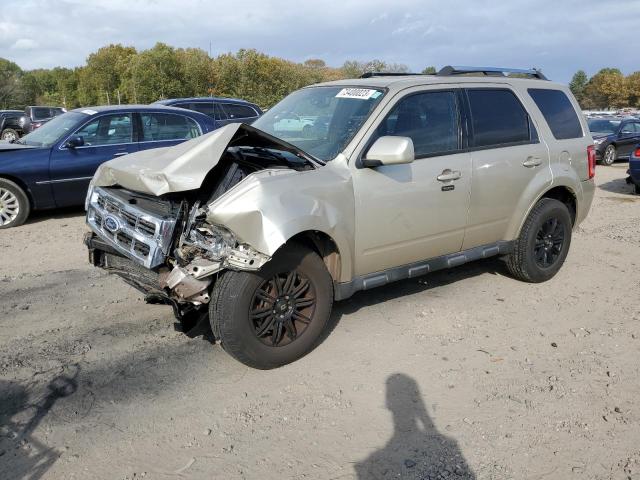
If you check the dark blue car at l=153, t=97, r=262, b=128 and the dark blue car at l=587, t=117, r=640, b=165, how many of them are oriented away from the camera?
0

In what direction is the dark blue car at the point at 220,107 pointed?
to the viewer's left

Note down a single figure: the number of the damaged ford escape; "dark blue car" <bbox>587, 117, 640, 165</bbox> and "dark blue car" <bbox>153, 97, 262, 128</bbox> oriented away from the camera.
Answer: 0

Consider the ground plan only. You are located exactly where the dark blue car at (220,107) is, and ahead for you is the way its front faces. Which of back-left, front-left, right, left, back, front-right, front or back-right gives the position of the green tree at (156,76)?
right

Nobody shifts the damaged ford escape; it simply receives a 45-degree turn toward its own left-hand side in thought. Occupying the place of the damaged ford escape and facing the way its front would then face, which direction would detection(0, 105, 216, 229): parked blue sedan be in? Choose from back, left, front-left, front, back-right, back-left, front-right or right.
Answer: back-right

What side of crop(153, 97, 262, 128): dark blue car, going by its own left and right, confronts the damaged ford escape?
left

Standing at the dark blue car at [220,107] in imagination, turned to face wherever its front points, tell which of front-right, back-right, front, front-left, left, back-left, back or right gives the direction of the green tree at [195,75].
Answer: right

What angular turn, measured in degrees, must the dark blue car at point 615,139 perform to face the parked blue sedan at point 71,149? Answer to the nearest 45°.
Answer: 0° — it already faces it

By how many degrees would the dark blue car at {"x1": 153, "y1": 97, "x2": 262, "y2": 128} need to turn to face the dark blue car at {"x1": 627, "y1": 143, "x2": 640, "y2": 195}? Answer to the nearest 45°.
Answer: approximately 135° to its left

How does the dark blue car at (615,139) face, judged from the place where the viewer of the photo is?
facing the viewer and to the left of the viewer

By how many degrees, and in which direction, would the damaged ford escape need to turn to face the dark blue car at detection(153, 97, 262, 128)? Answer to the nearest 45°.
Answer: approximately 135° to its right

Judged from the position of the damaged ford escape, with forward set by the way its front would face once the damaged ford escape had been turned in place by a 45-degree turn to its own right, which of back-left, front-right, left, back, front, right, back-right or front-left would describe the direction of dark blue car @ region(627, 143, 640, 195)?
back-right

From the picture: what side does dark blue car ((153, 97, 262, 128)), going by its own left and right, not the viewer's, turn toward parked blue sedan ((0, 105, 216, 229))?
left
